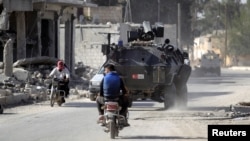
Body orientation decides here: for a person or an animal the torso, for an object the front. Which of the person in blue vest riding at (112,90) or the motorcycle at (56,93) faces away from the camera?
the person in blue vest riding

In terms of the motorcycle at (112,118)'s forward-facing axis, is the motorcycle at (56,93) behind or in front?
in front

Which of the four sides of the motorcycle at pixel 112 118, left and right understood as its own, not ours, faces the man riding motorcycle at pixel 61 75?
front

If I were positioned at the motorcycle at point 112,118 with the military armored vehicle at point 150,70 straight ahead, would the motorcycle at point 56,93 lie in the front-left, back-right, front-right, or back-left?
front-left

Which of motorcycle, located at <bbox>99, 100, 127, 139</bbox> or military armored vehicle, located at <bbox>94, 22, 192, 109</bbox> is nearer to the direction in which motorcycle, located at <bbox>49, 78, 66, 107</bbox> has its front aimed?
the motorcycle

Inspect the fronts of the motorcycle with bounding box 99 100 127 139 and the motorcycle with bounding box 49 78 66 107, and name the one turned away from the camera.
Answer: the motorcycle with bounding box 99 100 127 139

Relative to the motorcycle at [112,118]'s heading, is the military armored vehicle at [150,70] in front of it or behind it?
in front

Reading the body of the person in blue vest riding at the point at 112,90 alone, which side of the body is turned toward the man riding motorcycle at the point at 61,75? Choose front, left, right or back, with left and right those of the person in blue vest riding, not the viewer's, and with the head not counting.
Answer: front

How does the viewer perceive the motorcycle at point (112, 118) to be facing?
facing away from the viewer

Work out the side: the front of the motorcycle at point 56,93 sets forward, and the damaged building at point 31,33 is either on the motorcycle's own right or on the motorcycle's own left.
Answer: on the motorcycle's own right

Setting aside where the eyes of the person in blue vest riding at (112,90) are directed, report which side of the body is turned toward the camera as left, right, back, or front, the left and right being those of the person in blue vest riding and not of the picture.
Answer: back
